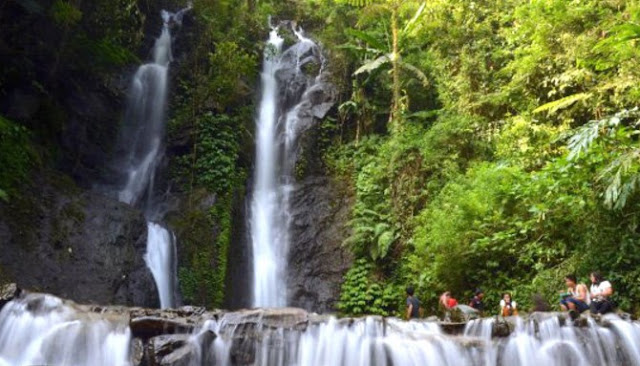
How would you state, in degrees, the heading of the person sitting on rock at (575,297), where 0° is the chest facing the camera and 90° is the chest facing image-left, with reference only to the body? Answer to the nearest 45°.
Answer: approximately 45°

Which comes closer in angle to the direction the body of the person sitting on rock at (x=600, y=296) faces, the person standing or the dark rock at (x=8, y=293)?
the dark rock

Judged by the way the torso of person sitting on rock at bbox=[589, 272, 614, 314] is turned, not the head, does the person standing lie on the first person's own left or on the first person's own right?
on the first person's own right

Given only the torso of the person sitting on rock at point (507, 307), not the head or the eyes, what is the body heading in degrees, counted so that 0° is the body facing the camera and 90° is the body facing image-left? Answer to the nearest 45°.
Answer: approximately 0°

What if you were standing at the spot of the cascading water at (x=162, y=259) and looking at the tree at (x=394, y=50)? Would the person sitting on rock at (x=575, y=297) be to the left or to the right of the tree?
right

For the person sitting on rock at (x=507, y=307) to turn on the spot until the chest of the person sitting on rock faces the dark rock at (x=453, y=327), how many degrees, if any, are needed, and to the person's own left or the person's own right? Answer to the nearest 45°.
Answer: approximately 90° to the person's own right

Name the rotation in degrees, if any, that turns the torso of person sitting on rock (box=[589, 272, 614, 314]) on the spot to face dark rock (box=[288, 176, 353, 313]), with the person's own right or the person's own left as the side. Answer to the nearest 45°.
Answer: approximately 90° to the person's own right
